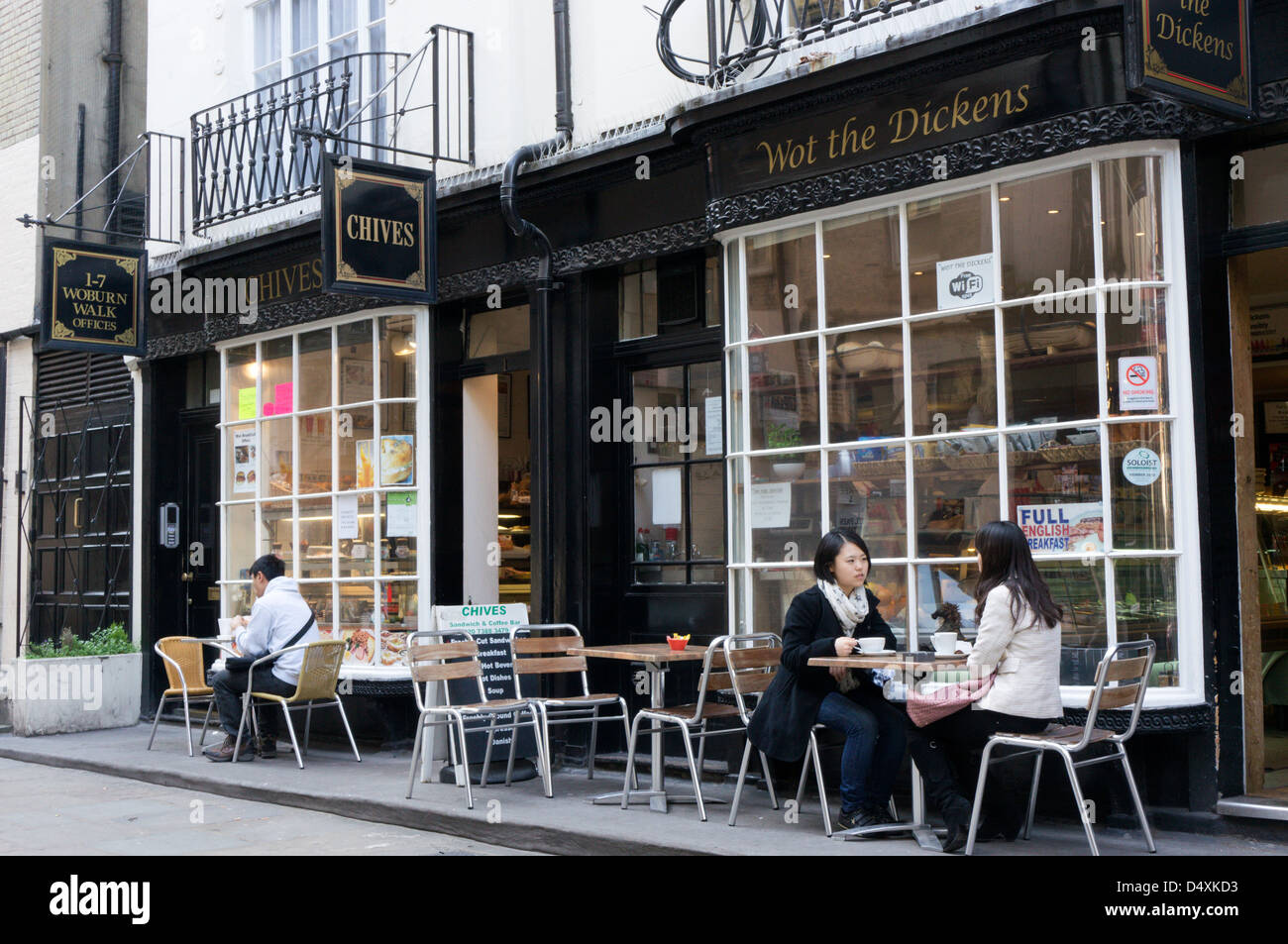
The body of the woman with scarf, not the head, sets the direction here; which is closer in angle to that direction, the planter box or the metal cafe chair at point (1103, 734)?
the metal cafe chair

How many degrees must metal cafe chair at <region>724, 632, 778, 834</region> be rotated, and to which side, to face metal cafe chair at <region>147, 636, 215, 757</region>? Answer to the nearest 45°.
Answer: approximately 180°

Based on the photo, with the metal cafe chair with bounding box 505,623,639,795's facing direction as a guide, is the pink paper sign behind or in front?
behind

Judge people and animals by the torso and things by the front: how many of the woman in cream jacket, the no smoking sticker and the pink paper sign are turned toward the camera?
2

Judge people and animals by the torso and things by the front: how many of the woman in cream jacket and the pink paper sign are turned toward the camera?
1

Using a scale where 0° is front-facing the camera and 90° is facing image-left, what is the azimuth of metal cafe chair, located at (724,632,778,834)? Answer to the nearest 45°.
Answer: approximately 315°

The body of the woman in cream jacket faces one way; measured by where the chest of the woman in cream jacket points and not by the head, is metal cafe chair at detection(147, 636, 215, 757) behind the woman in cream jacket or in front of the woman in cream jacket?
in front

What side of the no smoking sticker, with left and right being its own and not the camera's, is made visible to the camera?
front

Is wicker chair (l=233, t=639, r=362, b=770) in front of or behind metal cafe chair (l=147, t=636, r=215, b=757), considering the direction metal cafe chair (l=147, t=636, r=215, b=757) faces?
in front

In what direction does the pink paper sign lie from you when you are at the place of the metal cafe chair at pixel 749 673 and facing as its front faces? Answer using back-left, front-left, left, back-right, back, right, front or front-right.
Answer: back

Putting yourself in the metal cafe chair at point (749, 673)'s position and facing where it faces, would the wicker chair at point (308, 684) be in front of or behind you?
behind

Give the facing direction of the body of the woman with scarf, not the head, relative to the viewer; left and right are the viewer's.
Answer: facing the viewer and to the right of the viewer

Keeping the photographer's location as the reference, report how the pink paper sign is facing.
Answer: facing the viewer
